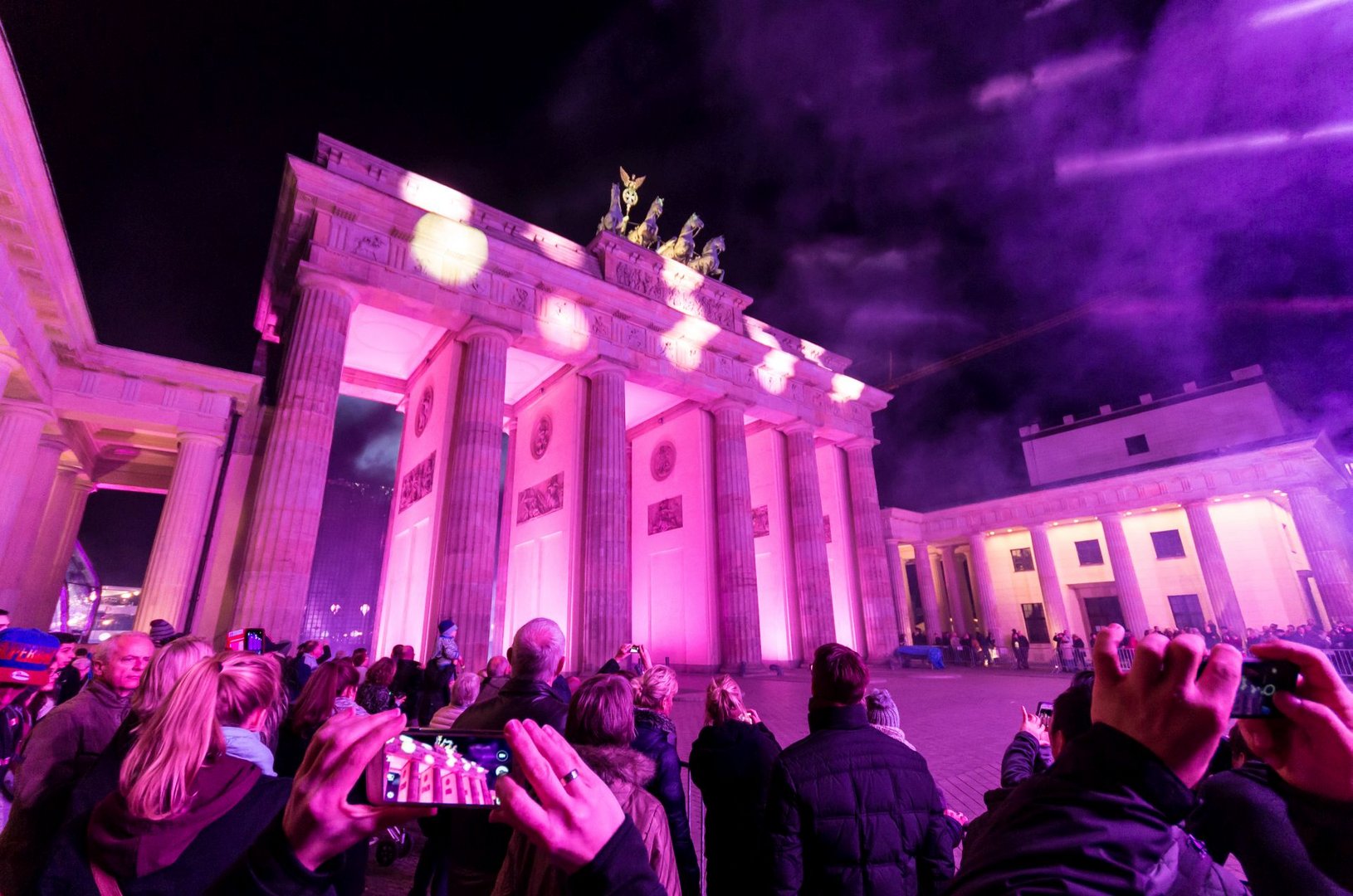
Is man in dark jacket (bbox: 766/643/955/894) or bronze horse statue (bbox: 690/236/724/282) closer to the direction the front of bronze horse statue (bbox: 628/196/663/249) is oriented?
the man in dark jacket

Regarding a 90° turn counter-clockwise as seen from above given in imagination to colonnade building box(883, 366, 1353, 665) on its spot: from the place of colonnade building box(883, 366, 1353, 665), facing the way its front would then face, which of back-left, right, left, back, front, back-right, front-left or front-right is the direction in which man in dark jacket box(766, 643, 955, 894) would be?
front-right

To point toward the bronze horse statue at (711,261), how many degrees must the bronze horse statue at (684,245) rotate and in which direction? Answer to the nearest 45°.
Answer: approximately 90° to its left

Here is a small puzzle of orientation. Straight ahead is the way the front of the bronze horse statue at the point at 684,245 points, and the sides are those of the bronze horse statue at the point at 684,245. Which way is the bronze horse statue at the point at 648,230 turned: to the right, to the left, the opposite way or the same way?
the same way

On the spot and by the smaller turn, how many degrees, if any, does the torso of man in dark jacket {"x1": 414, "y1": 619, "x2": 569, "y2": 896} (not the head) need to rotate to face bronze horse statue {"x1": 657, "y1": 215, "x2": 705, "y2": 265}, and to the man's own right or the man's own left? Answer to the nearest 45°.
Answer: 0° — they already face it

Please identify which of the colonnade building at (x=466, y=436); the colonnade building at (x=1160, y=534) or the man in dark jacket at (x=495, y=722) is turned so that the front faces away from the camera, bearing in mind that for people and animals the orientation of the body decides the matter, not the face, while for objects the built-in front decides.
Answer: the man in dark jacket

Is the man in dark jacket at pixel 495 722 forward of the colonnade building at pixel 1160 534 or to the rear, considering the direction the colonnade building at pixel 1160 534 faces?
forward

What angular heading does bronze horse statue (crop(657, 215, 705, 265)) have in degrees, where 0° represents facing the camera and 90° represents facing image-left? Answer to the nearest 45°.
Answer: approximately 315°

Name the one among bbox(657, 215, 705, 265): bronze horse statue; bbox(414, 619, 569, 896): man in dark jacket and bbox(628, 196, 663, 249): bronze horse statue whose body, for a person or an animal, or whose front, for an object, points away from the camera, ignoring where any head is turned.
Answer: the man in dark jacket

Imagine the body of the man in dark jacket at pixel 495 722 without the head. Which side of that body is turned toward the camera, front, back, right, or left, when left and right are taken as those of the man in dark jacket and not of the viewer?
back

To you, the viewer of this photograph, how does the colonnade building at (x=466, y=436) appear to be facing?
facing the viewer and to the right of the viewer

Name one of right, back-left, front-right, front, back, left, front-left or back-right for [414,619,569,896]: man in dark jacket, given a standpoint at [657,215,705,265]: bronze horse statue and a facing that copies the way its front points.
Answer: front-right

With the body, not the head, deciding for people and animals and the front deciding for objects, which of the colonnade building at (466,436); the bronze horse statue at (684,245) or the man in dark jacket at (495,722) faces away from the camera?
the man in dark jacket

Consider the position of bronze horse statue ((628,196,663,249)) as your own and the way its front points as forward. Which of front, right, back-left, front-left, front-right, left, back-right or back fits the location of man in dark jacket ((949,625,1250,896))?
front-right

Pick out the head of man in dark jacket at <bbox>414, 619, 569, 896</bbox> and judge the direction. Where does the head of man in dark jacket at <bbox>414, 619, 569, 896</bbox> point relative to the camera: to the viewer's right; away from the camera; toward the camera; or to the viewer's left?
away from the camera

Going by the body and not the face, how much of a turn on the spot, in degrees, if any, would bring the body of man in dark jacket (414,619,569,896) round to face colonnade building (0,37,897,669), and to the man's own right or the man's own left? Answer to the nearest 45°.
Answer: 0° — they already face it

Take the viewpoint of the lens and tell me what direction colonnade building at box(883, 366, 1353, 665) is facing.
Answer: facing the viewer and to the left of the viewer
